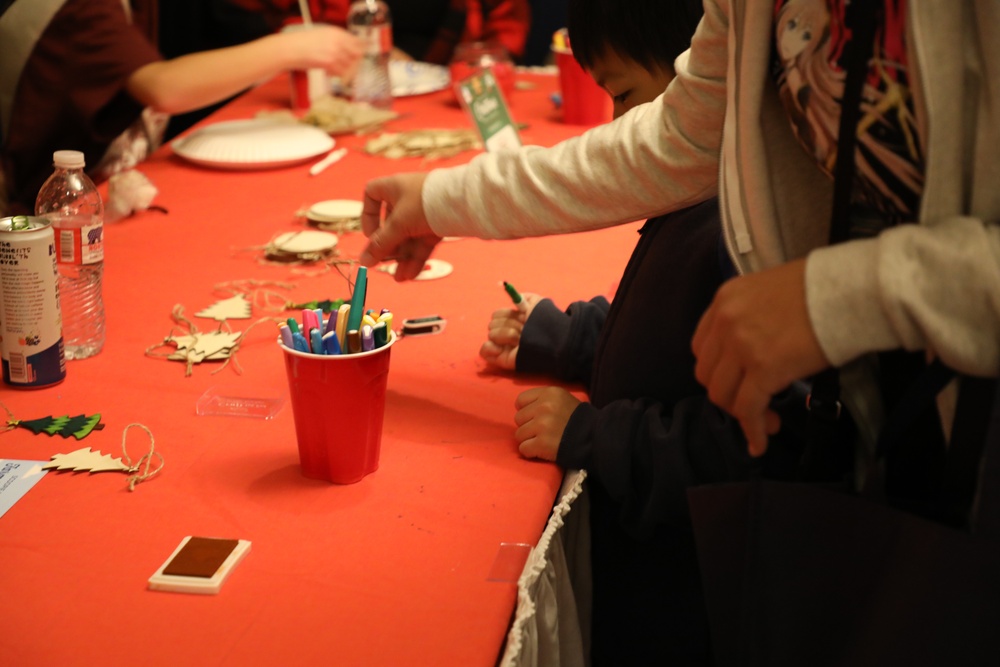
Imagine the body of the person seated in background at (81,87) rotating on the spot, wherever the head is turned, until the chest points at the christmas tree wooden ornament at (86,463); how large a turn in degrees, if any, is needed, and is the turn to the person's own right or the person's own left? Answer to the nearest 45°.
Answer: approximately 90° to the person's own right

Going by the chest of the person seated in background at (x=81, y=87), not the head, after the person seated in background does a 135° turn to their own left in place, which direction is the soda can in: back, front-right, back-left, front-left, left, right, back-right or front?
back-left

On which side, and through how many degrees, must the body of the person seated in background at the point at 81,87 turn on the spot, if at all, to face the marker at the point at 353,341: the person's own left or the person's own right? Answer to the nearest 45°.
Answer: approximately 90° to the person's own right

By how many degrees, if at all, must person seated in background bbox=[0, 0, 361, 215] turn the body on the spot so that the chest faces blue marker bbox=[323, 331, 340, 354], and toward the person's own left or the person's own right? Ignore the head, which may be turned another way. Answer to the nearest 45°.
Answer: approximately 90° to the person's own right

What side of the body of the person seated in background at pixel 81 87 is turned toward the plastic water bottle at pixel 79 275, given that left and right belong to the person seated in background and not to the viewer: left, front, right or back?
right

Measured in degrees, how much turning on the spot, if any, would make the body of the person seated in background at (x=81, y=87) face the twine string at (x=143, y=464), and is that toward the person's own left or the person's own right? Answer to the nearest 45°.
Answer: approximately 90° to the person's own right

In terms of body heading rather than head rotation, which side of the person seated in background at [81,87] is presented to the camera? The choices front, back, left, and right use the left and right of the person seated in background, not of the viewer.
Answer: right
